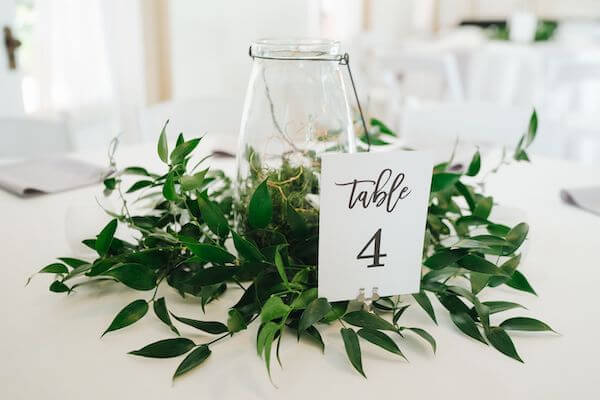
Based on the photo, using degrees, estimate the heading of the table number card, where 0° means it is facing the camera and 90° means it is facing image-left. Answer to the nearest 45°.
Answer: approximately 0°

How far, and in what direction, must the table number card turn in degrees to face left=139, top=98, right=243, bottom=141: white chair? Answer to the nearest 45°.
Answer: approximately 135° to its right

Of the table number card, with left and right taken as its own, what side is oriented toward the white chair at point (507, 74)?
back

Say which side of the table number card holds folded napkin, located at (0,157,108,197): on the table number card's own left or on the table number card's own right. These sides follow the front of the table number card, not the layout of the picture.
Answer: on the table number card's own right

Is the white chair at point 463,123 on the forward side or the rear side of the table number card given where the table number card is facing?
on the rear side

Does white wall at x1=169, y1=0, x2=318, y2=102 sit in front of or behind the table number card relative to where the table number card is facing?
behind

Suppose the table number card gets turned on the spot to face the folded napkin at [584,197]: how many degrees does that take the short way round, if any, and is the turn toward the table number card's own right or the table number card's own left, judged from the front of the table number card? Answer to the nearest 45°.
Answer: approximately 135° to the table number card's own left
